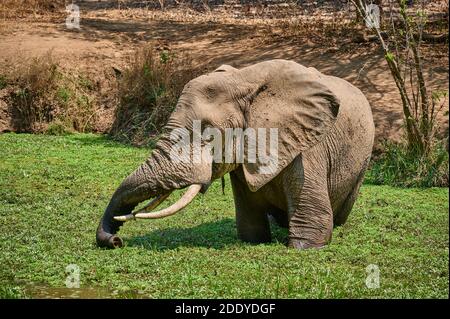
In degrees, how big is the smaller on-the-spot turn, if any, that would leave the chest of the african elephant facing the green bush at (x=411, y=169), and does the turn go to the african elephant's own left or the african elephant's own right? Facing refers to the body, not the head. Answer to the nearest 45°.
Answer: approximately 180°

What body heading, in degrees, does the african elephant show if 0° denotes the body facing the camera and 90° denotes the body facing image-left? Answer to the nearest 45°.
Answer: approximately 45°
